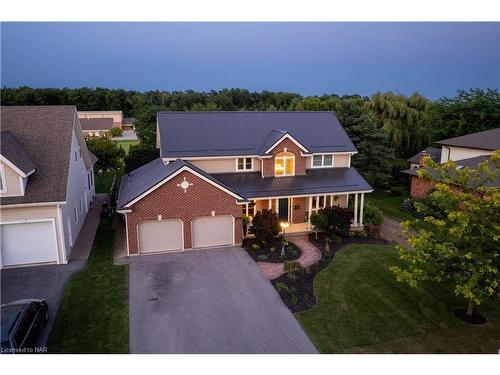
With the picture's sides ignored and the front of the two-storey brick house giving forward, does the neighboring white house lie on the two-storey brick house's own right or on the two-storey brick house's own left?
on the two-storey brick house's own right

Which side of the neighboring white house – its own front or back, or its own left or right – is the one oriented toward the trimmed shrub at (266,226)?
left

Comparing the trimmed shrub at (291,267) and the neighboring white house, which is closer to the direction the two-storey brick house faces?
the trimmed shrub

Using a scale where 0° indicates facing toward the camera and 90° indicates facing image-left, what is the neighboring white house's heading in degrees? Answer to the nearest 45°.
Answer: approximately 0°

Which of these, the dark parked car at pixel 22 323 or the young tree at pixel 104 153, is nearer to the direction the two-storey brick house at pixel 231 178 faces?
the dark parked car

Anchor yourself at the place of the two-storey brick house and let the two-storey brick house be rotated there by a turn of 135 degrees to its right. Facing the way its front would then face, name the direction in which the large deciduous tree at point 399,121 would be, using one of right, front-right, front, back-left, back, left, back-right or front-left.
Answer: right

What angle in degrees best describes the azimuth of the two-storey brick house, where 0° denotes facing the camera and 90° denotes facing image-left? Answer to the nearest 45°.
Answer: approximately 0°

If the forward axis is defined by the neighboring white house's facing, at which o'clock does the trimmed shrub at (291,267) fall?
The trimmed shrub is roughly at 10 o'clock from the neighboring white house.

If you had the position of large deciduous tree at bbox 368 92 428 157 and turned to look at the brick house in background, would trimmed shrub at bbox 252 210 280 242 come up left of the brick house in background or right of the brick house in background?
right

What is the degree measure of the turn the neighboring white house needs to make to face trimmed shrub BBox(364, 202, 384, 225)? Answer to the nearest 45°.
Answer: approximately 90° to its left

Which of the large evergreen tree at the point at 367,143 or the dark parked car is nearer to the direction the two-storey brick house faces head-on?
the dark parked car
